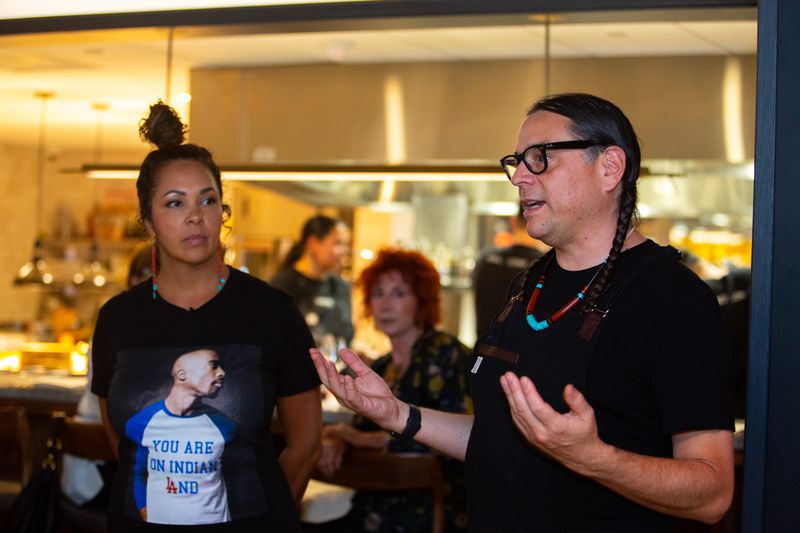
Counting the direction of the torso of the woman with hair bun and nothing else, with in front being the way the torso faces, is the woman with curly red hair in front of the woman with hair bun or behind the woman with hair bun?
behind

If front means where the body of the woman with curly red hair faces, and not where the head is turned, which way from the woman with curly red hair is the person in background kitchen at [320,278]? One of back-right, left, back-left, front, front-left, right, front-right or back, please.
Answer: back-right

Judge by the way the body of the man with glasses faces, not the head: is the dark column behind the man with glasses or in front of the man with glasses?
behind

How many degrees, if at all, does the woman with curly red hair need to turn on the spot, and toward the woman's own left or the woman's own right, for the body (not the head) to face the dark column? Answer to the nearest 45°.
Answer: approximately 90° to the woman's own left

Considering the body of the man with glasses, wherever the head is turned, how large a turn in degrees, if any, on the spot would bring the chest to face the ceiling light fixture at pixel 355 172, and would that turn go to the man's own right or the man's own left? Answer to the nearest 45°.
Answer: approximately 135° to the man's own right

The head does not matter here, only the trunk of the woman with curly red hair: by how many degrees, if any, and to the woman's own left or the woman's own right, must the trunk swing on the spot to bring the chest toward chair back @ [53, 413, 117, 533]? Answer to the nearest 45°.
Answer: approximately 45° to the woman's own right

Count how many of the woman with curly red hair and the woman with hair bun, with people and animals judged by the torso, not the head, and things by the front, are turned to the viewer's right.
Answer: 0

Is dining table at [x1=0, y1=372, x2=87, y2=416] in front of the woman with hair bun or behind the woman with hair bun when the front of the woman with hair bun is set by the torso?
behind

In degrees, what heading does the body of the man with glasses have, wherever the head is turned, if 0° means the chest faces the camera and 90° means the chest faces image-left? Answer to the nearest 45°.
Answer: approximately 45°

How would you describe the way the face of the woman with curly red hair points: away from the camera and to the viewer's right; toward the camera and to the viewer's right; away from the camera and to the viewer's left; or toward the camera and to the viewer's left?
toward the camera and to the viewer's left

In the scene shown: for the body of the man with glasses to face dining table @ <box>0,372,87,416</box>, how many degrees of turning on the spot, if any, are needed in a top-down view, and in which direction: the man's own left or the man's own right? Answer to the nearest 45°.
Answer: approximately 90° to the man's own right

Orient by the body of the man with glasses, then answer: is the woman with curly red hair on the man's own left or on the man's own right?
on the man's own right
